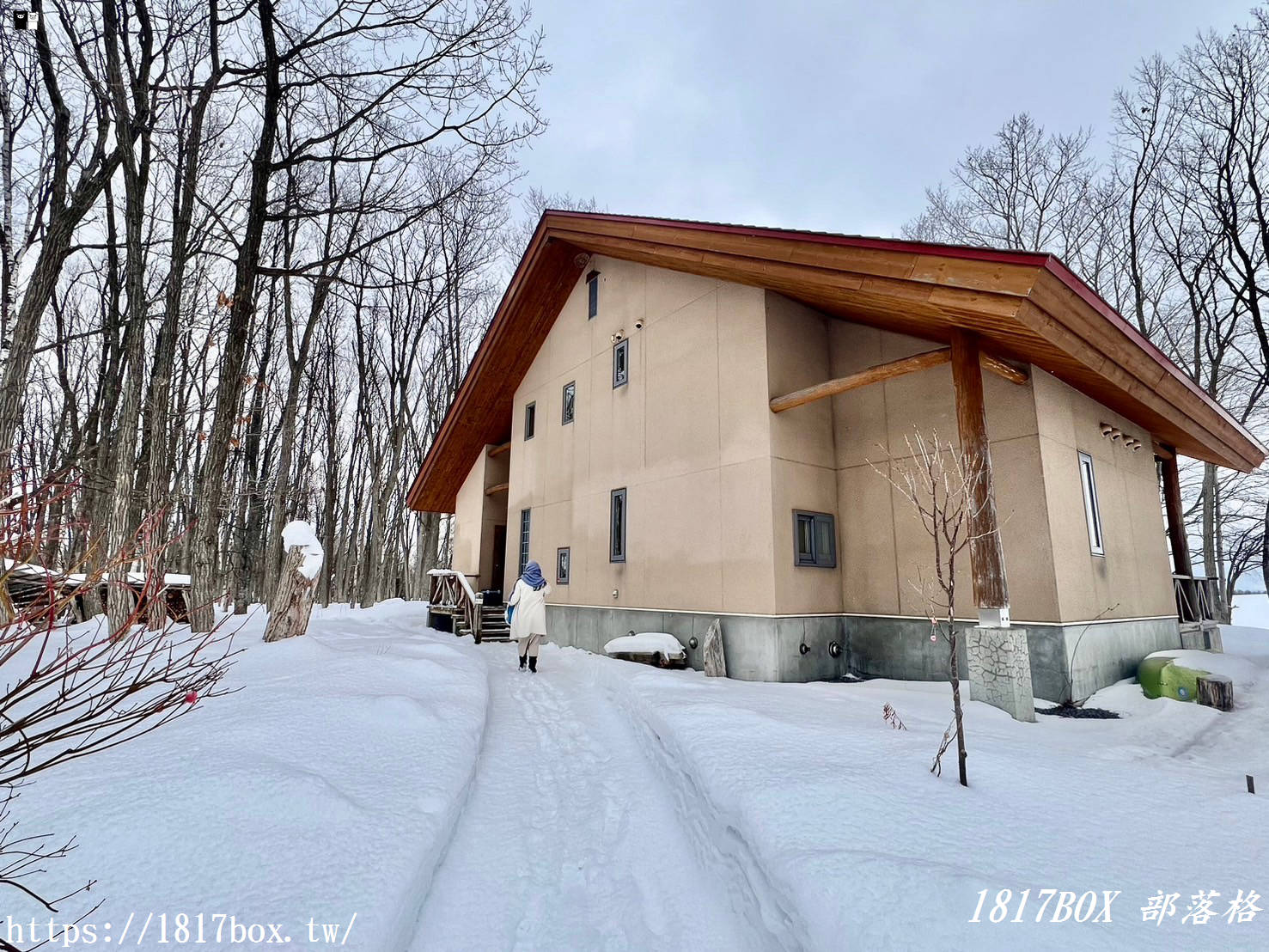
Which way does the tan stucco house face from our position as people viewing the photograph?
facing the viewer and to the left of the viewer

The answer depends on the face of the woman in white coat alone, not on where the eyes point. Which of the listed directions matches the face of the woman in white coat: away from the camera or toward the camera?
away from the camera

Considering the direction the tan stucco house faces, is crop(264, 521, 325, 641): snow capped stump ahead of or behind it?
ahead
